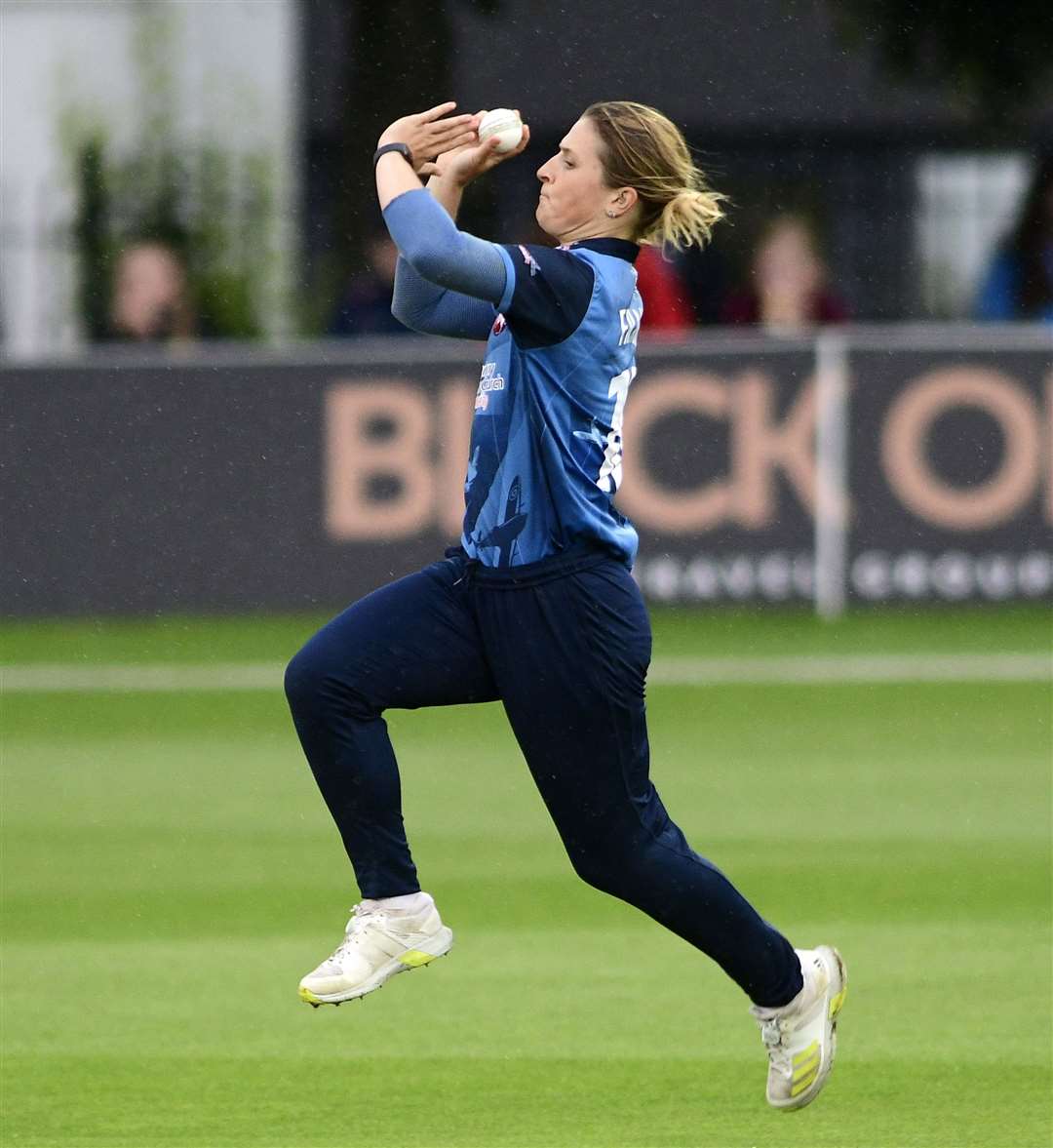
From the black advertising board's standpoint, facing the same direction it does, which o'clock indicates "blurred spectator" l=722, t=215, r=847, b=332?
The blurred spectator is roughly at 7 o'clock from the black advertising board.

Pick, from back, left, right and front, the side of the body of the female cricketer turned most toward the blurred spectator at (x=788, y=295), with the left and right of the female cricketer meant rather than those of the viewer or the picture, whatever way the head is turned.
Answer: right

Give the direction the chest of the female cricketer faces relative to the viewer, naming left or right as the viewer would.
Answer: facing to the left of the viewer

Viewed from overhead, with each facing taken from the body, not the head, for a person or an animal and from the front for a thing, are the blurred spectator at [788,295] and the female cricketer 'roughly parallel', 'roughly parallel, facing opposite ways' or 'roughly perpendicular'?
roughly perpendicular

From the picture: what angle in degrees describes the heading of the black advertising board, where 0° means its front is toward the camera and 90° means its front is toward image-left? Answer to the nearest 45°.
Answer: approximately 0°

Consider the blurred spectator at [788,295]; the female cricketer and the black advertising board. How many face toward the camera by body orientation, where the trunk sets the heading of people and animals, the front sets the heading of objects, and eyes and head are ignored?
2

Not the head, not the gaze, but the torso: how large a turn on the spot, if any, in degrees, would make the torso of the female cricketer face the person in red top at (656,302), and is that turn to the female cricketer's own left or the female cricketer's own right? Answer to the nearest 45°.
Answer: approximately 90° to the female cricketer's own right

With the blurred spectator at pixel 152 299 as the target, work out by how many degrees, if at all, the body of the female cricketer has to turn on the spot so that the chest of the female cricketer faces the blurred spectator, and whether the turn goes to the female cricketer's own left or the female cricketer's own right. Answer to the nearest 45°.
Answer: approximately 90° to the female cricketer's own right

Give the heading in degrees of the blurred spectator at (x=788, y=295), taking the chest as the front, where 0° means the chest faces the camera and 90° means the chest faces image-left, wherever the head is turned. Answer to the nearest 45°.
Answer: approximately 0°

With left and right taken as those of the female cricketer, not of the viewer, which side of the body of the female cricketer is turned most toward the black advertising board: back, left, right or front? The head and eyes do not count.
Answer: right

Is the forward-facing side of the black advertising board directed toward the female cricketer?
yes

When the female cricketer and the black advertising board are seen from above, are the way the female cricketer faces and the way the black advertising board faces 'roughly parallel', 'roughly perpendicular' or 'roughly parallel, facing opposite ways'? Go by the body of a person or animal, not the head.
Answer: roughly perpendicular
